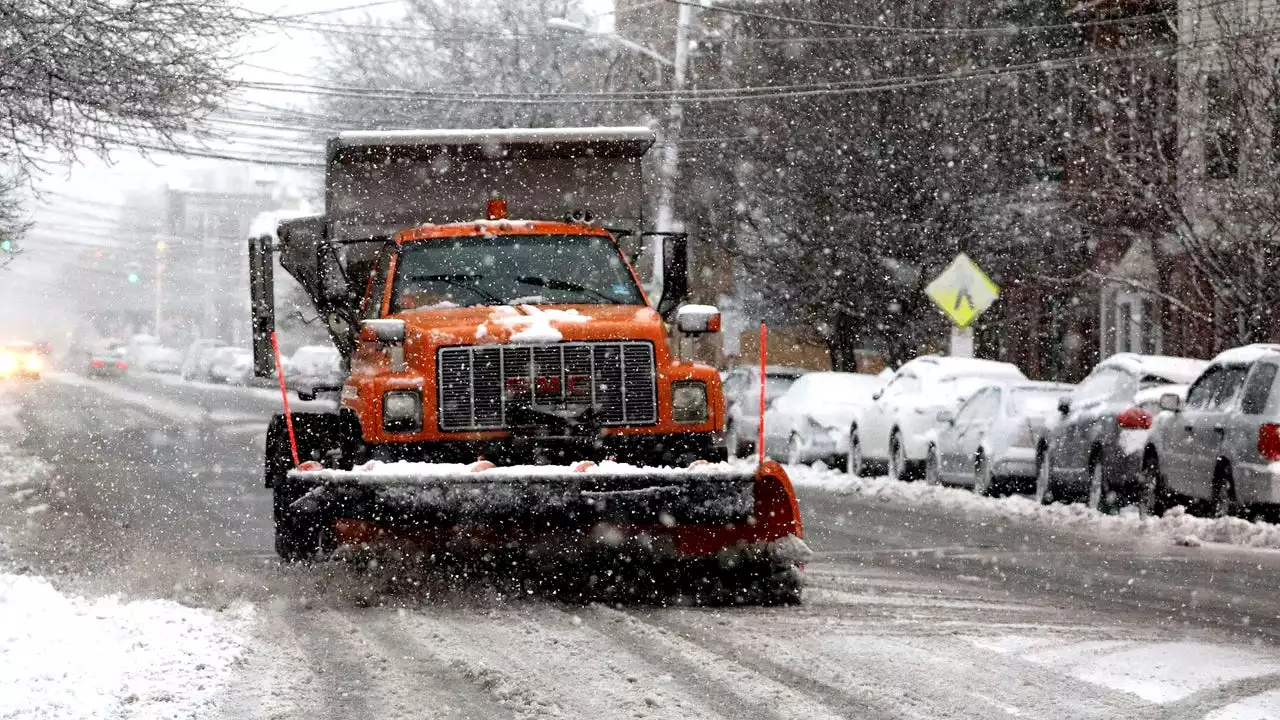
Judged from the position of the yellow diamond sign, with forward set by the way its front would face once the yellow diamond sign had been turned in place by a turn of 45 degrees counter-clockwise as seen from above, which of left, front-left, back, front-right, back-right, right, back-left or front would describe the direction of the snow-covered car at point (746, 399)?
back

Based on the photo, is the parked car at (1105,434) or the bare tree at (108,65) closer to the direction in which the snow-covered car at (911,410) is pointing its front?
the bare tree

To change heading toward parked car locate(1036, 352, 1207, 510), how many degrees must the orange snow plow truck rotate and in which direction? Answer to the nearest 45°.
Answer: approximately 135° to its left

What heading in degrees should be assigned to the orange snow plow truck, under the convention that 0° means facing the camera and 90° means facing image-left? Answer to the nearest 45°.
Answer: approximately 0°

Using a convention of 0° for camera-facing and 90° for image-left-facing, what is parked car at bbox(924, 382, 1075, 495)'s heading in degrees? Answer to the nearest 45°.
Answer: approximately 135°

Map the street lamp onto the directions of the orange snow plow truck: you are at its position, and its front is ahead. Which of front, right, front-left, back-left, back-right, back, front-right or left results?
back

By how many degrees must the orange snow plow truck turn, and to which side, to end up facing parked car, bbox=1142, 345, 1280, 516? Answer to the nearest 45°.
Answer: approximately 135° to its left

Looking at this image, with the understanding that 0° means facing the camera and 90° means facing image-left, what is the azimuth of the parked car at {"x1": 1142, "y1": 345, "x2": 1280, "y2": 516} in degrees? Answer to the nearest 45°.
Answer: approximately 135°

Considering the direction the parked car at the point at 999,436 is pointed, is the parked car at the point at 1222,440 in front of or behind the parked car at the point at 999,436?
behind

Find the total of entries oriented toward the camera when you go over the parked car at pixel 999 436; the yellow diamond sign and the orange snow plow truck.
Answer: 2

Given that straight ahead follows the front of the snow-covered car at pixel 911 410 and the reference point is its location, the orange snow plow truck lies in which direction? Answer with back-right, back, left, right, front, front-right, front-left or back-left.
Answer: back-left

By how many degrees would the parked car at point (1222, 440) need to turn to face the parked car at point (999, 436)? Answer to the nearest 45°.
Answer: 0° — it already faces it

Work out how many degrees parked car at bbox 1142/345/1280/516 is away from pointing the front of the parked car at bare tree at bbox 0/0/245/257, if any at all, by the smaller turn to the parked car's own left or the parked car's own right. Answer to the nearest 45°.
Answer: approximately 45° to the parked car's own left
